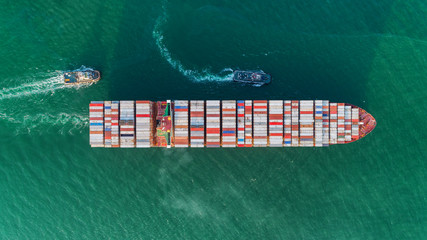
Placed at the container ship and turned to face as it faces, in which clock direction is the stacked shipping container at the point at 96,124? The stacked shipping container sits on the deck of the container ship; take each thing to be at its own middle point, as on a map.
The stacked shipping container is roughly at 6 o'clock from the container ship.

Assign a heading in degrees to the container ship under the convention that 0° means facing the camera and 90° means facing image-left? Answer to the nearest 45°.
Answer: approximately 270°
